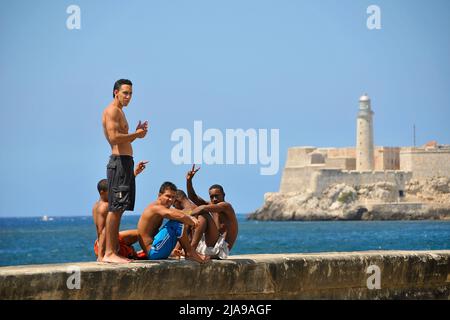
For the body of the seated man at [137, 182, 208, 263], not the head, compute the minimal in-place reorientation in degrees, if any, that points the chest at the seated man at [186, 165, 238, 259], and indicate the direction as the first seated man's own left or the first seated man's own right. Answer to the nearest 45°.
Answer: approximately 45° to the first seated man's own left

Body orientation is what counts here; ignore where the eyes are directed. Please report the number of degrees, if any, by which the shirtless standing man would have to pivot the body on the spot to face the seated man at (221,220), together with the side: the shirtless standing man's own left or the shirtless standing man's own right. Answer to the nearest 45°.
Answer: approximately 45° to the shirtless standing man's own left

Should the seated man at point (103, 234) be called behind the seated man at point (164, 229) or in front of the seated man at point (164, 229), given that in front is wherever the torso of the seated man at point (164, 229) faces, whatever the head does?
behind
